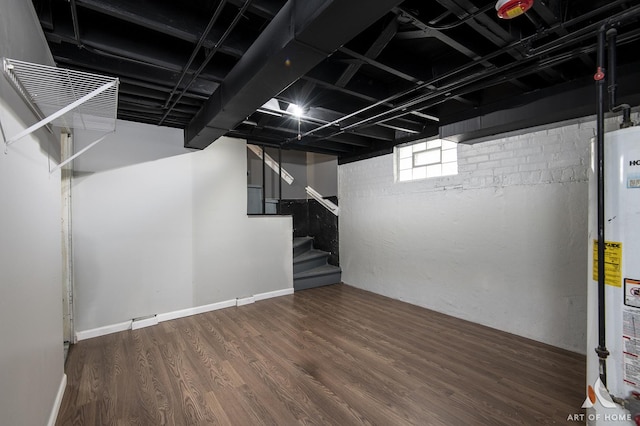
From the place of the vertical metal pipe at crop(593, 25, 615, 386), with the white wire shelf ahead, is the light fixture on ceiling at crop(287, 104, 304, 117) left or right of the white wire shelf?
right

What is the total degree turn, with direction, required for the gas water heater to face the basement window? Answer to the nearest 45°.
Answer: approximately 135° to its right

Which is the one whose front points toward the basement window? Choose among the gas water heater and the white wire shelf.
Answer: the white wire shelf

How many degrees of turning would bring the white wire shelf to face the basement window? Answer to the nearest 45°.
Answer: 0° — it already faces it

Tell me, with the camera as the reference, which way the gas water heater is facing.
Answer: facing the viewer

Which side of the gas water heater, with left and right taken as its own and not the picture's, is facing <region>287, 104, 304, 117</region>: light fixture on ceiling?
right

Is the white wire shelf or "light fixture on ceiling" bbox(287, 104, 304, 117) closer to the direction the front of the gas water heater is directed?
the white wire shelf

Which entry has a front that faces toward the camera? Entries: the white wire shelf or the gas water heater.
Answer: the gas water heater

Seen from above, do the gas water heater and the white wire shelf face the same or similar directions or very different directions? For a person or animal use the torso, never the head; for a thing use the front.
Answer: very different directions

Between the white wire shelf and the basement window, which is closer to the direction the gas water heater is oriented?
the white wire shelf

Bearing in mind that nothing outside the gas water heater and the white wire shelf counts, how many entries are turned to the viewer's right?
1

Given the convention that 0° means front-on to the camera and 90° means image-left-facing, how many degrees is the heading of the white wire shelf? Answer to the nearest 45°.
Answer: approximately 270°
